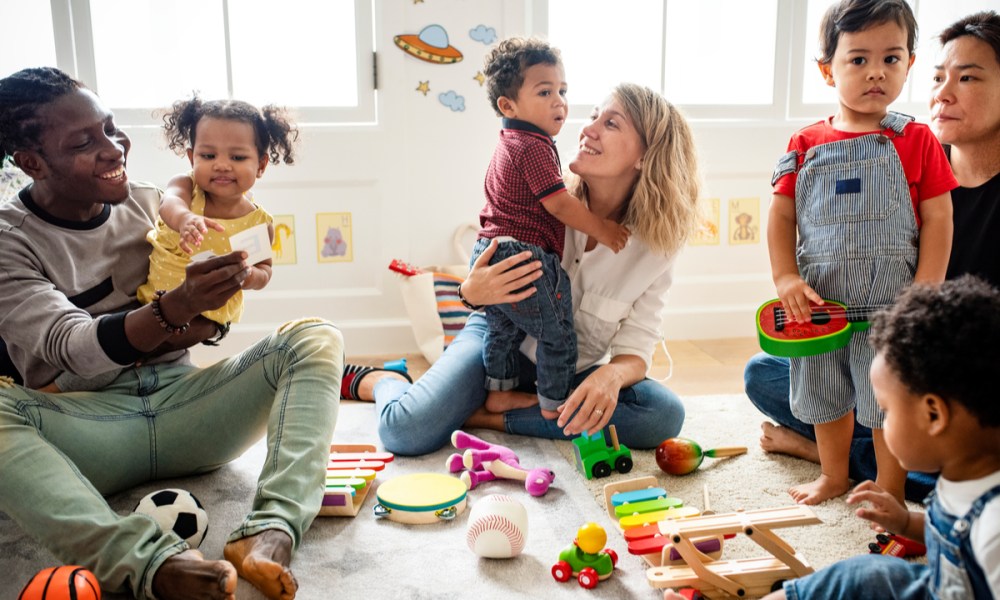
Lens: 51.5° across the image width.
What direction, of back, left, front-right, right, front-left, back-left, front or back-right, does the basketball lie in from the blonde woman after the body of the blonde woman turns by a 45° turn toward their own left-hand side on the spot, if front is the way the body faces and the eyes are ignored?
front-right

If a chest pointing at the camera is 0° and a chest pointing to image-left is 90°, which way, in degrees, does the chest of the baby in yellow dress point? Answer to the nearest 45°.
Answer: approximately 0°

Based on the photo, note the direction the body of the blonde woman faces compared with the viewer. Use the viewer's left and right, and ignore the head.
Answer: facing the viewer and to the left of the viewer

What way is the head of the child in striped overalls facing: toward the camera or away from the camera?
toward the camera

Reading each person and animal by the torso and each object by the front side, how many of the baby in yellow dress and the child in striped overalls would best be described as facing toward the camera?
2

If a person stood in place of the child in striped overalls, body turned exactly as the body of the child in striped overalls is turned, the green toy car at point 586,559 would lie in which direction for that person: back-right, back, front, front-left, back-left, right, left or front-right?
front-right

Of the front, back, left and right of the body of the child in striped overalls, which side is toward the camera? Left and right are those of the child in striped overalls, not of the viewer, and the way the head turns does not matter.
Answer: front

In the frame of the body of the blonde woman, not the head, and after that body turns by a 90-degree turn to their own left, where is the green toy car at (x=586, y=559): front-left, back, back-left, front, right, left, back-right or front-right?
front-right

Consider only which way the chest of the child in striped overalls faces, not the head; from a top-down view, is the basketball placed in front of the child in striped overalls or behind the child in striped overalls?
in front

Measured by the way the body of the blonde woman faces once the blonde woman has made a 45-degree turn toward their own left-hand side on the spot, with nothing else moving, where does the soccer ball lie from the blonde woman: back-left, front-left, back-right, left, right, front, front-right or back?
front-right

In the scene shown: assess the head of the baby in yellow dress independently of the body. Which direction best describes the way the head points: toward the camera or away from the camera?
toward the camera

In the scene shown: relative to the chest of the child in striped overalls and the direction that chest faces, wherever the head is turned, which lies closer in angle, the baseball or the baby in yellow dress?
the baseball
